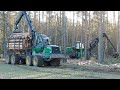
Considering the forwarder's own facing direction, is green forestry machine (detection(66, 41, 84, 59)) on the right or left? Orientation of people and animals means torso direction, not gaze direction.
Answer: on its left

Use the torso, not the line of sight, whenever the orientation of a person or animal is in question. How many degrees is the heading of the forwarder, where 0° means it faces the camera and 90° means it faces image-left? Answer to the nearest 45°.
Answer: approximately 315°
